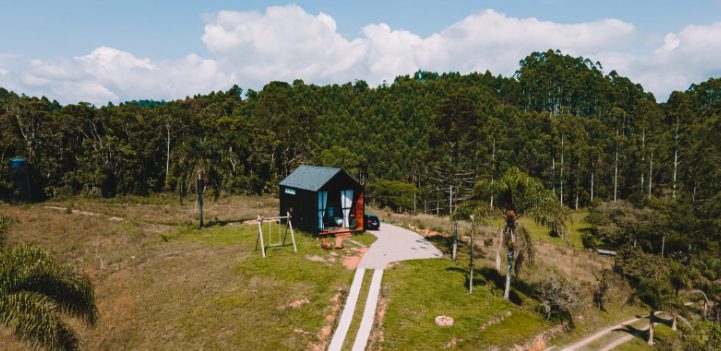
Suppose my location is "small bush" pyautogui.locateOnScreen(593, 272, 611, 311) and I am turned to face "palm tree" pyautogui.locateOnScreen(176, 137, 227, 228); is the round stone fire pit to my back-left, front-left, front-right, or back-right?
front-left

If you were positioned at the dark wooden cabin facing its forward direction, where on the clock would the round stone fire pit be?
The round stone fire pit is roughly at 1 o'clock from the dark wooden cabin.

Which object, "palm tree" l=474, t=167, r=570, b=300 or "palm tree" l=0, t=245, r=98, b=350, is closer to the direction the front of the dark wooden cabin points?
the "palm tree" l=474, t=167, r=570, b=300

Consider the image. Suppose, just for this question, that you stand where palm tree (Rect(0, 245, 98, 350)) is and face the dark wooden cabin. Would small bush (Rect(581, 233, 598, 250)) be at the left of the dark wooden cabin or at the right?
right

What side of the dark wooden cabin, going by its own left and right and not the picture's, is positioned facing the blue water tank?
back

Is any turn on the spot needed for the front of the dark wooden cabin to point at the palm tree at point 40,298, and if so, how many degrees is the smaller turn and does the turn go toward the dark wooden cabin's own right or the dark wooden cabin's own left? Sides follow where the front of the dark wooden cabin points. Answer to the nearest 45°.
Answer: approximately 45° to the dark wooden cabin's own right

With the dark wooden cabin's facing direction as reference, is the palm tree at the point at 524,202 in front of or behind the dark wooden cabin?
in front

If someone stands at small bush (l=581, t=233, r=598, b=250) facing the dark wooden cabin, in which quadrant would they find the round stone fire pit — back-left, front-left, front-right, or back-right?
front-left

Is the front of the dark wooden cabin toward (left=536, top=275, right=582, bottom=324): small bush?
yes

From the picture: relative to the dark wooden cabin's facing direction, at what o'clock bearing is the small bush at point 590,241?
The small bush is roughly at 10 o'clock from the dark wooden cabin.

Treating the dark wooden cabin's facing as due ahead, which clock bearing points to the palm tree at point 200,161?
The palm tree is roughly at 5 o'clock from the dark wooden cabin.

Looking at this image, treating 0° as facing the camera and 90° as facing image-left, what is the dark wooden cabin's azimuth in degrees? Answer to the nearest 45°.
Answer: approximately 315°

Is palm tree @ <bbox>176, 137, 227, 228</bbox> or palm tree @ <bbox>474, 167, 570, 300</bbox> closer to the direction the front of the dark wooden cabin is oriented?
the palm tree @ <bbox>474, 167, 570, 300</bbox>

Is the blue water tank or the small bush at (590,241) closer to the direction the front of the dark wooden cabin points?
the small bush

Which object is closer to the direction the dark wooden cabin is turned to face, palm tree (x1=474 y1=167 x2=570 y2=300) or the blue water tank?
the palm tree

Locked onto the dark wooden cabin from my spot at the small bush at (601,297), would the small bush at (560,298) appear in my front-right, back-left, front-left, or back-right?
front-left

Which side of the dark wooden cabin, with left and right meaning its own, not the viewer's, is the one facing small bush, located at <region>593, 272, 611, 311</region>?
front
